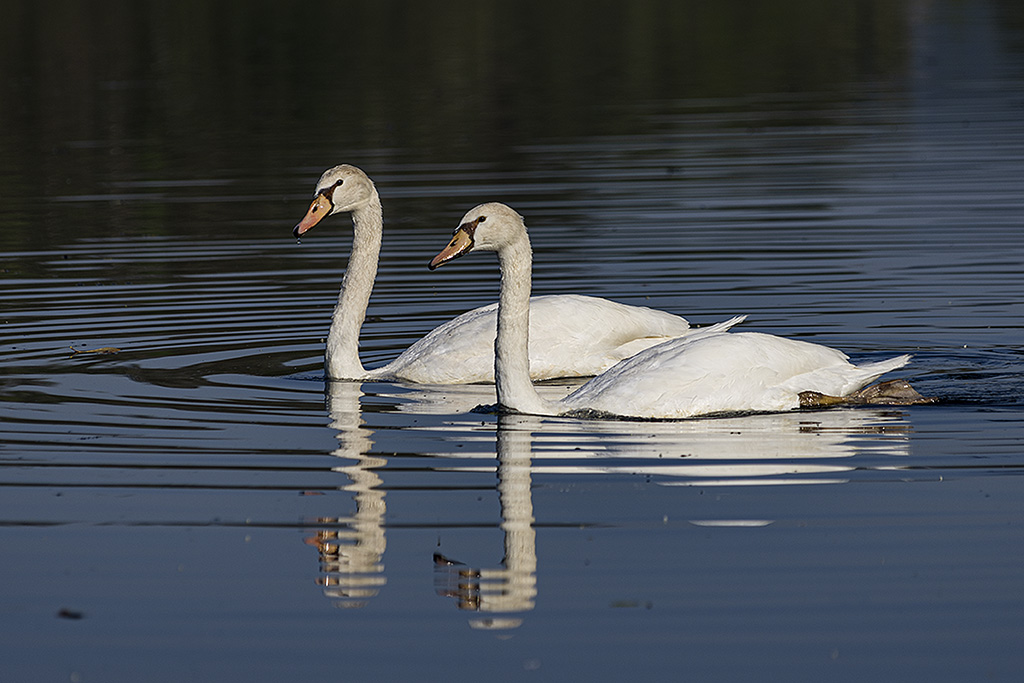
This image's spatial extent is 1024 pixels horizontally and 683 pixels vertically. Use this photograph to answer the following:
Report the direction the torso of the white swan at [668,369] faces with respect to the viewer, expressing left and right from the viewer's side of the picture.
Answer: facing to the left of the viewer

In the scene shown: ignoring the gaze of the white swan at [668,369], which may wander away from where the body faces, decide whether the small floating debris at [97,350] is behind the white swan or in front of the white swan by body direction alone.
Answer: in front

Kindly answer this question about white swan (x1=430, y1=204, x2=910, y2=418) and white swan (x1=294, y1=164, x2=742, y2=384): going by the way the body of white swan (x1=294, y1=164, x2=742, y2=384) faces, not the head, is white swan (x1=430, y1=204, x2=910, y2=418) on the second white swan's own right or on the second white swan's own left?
on the second white swan's own left

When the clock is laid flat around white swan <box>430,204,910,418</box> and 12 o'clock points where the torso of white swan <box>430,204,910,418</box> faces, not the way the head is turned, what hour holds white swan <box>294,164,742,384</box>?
white swan <box>294,164,742,384</box> is roughly at 2 o'clock from white swan <box>430,204,910,418</box>.

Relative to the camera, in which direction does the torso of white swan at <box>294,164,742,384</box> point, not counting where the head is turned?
to the viewer's left

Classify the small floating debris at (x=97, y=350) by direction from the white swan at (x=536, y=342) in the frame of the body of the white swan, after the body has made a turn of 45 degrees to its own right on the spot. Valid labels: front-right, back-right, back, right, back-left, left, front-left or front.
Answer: front-left

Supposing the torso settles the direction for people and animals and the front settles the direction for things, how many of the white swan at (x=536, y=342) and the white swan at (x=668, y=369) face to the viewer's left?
2
